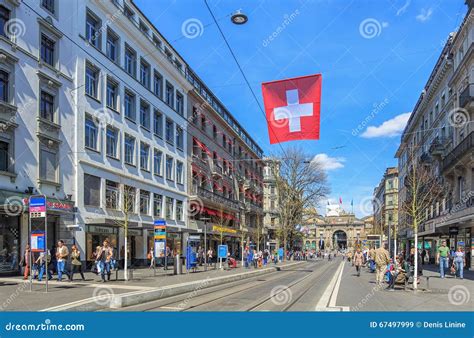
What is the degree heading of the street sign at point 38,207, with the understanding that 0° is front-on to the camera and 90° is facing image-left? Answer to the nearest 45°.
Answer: approximately 0°

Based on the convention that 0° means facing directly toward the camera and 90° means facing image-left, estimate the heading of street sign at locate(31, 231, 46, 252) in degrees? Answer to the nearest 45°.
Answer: approximately 0°

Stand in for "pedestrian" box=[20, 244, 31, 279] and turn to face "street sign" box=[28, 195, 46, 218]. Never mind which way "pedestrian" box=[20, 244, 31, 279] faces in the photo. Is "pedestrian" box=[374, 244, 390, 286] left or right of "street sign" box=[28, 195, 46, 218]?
left
